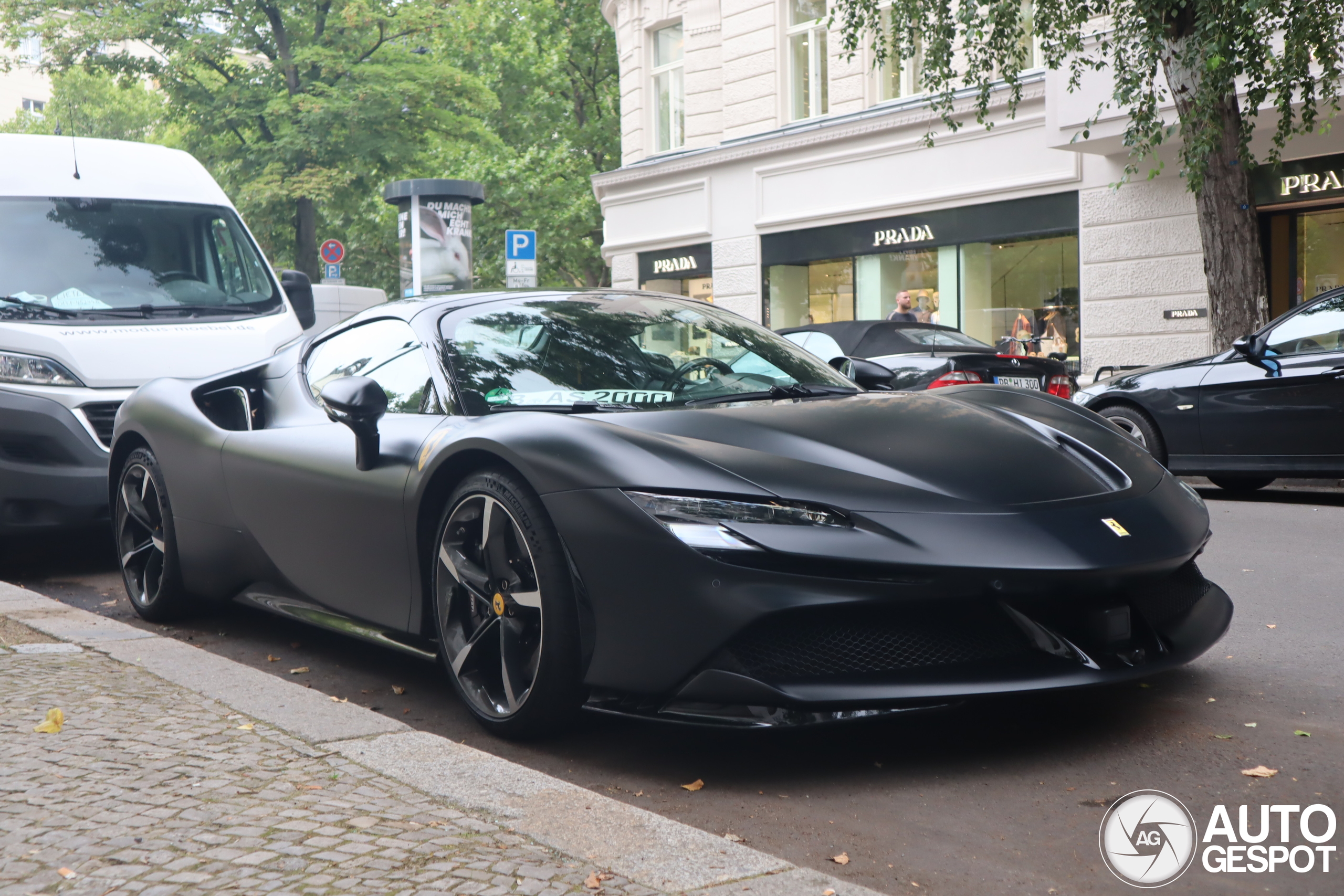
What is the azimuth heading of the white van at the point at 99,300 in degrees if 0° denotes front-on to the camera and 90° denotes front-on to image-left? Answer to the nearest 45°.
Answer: approximately 315°

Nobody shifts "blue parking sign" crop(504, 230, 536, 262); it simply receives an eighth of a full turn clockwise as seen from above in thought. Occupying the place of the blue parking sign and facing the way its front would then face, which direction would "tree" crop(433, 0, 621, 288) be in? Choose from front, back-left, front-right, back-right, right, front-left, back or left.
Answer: back-right

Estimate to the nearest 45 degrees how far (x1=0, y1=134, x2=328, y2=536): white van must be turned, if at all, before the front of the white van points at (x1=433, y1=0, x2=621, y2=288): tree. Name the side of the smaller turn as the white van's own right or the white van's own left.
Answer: approximately 135° to the white van's own left

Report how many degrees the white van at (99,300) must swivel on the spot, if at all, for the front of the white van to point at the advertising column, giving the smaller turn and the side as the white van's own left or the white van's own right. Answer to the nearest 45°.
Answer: approximately 135° to the white van's own left

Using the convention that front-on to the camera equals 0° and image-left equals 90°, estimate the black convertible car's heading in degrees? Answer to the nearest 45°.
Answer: approximately 135°

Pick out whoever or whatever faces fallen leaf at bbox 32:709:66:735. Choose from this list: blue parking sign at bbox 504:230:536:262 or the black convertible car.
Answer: the blue parking sign

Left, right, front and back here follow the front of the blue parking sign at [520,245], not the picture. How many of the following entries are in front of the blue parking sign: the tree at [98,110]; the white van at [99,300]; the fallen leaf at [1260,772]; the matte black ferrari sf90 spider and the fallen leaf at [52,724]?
4

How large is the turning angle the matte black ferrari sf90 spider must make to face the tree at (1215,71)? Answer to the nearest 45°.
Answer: approximately 90° to its left

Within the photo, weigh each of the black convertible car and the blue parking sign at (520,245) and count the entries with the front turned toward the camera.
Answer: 1

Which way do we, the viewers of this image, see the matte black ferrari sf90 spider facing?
facing the viewer and to the right of the viewer

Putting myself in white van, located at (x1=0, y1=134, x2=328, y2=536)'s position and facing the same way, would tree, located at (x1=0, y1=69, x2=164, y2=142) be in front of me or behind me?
behind

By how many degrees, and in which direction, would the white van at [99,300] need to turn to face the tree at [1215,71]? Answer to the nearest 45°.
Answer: approximately 45° to its left
